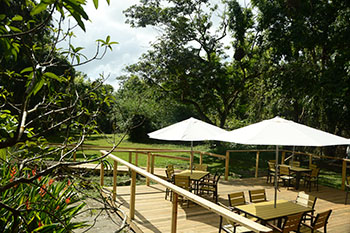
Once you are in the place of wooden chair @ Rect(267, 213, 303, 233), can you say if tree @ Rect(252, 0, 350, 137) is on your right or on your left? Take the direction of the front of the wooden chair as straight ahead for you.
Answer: on your right

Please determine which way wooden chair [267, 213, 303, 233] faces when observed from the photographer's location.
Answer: facing away from the viewer and to the left of the viewer

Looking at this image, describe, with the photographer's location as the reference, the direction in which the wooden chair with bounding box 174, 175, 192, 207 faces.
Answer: facing away from the viewer and to the right of the viewer

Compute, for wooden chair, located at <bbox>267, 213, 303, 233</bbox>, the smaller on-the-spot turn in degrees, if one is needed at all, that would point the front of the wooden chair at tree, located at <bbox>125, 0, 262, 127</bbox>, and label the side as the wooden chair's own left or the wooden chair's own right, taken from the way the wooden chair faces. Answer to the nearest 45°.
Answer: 0° — it already faces it

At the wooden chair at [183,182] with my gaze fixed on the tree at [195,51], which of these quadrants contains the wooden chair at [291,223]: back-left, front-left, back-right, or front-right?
back-right

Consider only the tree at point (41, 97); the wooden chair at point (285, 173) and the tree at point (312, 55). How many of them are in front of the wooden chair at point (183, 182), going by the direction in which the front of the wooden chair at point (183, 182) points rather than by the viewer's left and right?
2

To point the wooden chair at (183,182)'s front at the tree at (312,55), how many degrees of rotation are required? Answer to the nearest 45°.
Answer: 0° — it already faces it

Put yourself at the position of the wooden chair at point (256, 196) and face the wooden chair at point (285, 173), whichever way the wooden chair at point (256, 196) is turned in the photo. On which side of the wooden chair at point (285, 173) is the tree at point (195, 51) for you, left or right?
left

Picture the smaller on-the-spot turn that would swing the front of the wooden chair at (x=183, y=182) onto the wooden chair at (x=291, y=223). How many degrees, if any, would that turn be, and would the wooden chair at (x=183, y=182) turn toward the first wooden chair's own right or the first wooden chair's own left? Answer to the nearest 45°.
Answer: approximately 90° to the first wooden chair's own right
